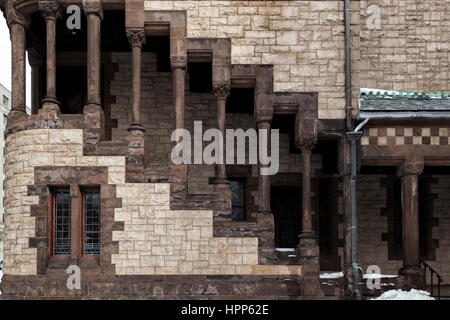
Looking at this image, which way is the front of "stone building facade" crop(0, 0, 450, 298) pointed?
toward the camera
